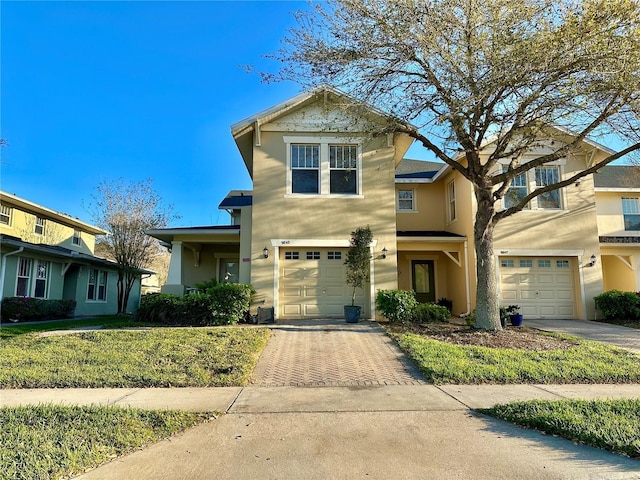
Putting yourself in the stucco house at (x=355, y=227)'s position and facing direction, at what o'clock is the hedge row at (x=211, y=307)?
The hedge row is roughly at 2 o'clock from the stucco house.

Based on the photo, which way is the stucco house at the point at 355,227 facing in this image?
toward the camera

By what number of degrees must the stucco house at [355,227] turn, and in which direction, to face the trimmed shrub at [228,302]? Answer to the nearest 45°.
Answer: approximately 45° to its right

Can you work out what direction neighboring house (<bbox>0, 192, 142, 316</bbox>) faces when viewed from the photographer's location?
facing the viewer and to the right of the viewer

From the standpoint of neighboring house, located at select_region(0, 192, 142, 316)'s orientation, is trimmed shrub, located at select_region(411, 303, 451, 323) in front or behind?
in front

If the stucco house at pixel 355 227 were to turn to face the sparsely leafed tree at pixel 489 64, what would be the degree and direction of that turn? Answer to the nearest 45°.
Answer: approximately 45° to its left
